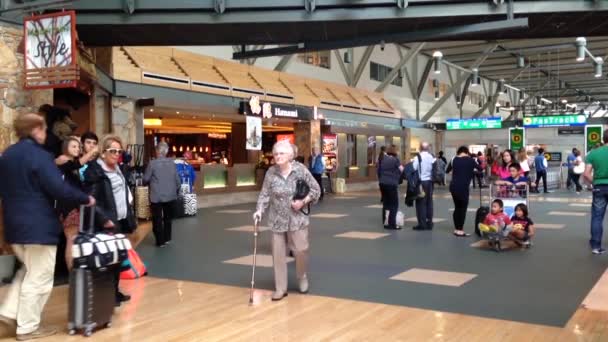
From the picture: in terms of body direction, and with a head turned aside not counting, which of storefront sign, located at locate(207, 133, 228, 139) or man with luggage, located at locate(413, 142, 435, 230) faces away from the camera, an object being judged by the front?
the man with luggage

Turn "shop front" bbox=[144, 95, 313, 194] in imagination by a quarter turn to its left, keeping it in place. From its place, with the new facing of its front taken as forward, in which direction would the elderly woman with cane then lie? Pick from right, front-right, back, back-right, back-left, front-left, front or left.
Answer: back-right

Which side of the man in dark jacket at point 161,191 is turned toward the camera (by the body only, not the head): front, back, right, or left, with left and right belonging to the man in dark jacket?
back

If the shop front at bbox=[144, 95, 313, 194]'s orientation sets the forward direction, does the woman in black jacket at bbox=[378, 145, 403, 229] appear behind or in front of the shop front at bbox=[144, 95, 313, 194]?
in front

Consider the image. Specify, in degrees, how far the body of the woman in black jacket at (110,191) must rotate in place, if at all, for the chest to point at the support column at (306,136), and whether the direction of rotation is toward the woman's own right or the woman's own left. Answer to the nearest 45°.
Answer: approximately 90° to the woman's own left

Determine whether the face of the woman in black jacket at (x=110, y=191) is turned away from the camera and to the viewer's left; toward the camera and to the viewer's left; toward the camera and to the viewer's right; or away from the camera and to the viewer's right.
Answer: toward the camera and to the viewer's right

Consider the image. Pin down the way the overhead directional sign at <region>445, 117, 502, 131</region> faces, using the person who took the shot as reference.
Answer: facing the viewer

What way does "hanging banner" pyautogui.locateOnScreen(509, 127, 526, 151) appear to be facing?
toward the camera

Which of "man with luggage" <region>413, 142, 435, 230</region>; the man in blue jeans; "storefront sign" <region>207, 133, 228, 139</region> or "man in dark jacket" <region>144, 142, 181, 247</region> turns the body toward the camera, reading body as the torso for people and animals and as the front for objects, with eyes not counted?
the storefront sign

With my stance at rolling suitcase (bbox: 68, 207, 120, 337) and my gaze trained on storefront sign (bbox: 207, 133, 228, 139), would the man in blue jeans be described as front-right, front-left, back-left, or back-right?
front-right

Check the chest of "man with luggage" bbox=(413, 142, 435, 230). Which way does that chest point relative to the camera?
away from the camera

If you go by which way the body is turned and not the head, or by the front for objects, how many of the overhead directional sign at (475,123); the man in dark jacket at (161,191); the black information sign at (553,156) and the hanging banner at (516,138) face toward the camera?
3

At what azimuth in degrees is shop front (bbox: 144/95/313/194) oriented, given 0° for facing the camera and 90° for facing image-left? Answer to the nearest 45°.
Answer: approximately 315°

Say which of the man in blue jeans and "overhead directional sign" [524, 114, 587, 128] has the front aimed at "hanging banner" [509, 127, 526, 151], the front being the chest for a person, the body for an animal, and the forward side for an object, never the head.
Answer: the man in blue jeans

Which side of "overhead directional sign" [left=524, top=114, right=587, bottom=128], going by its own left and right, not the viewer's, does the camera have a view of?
front

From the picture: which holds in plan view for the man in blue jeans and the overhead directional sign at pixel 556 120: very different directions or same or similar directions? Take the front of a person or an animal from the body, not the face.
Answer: very different directions

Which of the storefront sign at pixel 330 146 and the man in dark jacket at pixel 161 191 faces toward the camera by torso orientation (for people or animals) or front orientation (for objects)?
the storefront sign
